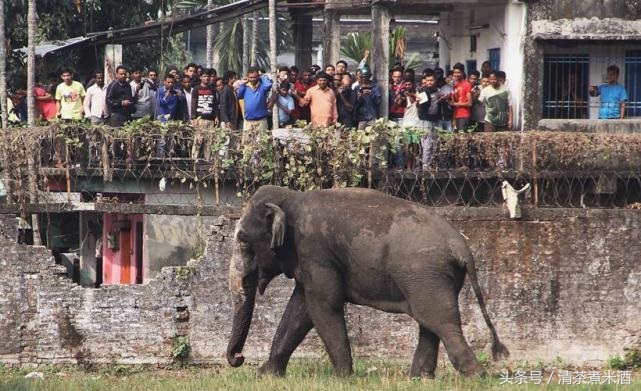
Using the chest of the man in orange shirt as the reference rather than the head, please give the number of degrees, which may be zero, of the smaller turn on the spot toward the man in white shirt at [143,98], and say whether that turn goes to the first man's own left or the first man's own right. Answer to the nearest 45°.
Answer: approximately 90° to the first man's own right

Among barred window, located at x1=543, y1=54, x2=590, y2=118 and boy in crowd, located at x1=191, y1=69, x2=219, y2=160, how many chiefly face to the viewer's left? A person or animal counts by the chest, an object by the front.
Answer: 0

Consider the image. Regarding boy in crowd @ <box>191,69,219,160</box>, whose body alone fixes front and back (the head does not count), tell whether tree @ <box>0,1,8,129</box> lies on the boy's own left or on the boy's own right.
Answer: on the boy's own right

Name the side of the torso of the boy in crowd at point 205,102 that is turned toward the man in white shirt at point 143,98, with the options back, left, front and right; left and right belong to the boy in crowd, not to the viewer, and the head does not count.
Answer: right

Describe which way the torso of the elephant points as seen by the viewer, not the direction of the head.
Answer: to the viewer's left

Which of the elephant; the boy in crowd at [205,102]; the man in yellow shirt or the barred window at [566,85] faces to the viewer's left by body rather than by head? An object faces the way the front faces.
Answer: the elephant

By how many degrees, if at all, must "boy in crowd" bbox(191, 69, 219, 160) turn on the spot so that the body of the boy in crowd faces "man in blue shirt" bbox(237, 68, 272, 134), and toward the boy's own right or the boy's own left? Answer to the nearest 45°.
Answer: approximately 45° to the boy's own left

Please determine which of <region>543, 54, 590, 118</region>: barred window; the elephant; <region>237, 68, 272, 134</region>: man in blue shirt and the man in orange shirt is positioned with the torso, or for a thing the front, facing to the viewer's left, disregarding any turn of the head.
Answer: the elephant

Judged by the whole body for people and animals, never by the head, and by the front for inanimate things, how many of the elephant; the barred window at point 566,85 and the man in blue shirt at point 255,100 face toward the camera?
2

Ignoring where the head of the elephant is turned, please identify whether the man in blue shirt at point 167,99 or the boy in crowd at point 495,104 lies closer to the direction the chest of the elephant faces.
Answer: the man in blue shirt

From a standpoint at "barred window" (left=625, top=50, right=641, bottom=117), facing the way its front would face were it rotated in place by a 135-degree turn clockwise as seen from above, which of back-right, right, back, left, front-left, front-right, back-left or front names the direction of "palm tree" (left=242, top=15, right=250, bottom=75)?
front

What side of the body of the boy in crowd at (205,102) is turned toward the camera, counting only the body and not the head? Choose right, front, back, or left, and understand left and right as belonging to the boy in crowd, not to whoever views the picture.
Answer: front

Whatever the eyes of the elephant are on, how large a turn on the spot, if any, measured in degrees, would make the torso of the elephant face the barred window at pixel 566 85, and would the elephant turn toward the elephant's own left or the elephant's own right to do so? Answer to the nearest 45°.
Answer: approximately 135° to the elephant's own right
